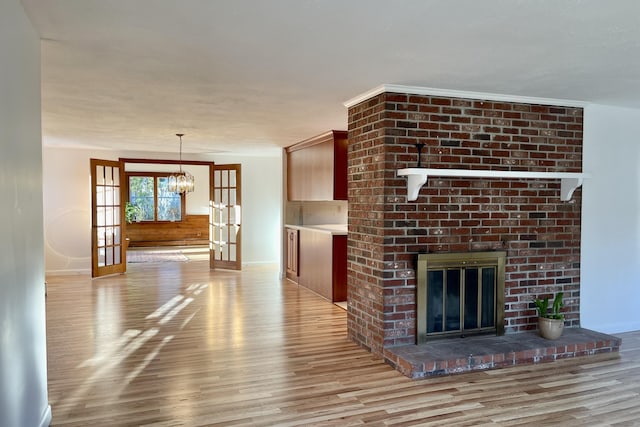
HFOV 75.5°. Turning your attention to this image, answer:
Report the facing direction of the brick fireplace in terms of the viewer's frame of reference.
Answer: facing the viewer and to the right of the viewer

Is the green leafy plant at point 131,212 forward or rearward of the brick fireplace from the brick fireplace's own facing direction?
rearward

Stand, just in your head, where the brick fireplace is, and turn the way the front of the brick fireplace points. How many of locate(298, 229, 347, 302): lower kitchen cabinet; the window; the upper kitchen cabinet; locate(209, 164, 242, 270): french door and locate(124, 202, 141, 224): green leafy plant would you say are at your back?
5

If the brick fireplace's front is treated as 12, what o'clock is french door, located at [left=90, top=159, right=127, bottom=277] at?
The french door is roughly at 5 o'clock from the brick fireplace.

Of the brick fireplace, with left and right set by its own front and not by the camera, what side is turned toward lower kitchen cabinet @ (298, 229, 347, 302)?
back

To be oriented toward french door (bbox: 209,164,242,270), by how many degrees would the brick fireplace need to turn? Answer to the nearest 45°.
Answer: approximately 180°

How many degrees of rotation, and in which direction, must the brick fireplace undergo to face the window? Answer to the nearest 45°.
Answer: approximately 180°

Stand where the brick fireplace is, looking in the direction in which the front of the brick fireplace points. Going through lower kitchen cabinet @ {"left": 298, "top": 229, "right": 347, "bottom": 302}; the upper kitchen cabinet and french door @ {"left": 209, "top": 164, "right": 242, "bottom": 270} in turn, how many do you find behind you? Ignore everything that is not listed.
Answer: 3

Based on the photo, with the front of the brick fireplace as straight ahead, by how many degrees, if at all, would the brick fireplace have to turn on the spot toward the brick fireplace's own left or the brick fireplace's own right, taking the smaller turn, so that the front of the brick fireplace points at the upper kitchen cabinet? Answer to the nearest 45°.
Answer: approximately 180°
